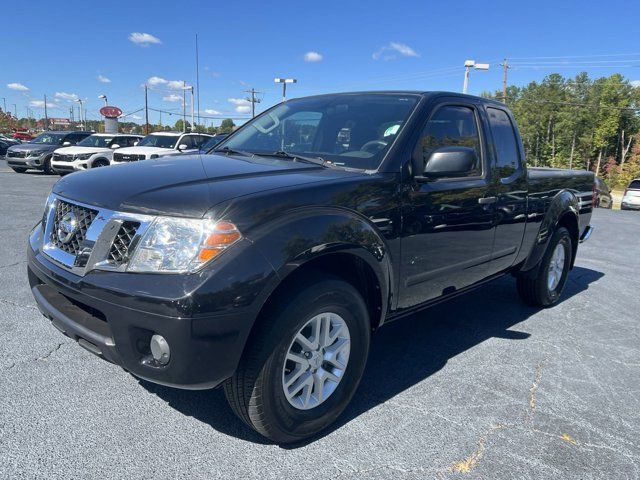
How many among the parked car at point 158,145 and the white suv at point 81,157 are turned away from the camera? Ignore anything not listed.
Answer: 0

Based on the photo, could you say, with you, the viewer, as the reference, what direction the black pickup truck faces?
facing the viewer and to the left of the viewer

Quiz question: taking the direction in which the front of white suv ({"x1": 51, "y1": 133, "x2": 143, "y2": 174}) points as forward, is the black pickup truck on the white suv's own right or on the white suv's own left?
on the white suv's own left

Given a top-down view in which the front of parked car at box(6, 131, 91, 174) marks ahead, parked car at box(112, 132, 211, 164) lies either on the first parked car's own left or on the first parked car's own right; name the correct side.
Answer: on the first parked car's own left

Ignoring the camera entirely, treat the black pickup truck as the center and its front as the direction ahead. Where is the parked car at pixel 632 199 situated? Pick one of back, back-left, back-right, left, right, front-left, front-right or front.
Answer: back

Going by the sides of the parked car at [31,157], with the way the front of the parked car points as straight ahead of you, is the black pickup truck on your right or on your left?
on your left

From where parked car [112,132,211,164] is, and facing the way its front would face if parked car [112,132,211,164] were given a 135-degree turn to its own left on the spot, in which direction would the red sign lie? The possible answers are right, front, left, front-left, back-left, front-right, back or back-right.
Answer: left

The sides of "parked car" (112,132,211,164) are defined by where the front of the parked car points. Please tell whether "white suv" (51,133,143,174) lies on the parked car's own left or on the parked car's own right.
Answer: on the parked car's own right

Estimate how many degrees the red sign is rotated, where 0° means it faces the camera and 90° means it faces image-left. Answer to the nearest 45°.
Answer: approximately 0°

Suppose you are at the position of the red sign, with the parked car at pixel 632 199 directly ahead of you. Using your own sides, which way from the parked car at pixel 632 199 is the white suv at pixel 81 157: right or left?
right

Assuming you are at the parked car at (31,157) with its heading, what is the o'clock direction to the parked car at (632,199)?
the parked car at (632,199) is roughly at 8 o'clock from the parked car at (31,157).

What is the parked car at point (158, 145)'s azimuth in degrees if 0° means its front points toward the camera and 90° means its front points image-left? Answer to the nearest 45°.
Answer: approximately 45°

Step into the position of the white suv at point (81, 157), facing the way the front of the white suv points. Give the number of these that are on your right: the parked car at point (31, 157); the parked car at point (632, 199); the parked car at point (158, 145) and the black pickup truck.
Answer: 1
